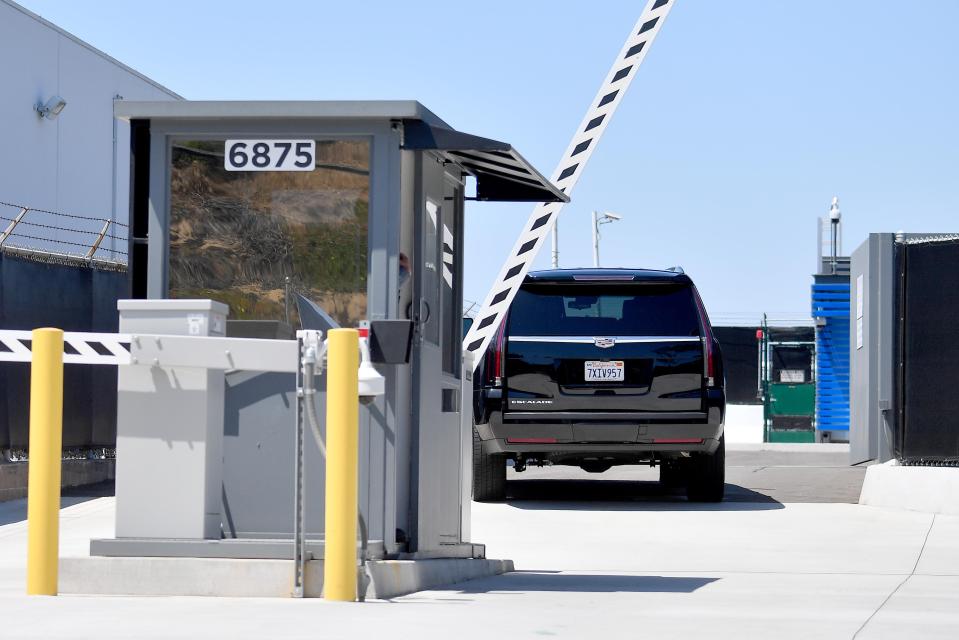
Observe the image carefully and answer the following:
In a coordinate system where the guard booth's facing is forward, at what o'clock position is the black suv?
The black suv is roughly at 10 o'clock from the guard booth.

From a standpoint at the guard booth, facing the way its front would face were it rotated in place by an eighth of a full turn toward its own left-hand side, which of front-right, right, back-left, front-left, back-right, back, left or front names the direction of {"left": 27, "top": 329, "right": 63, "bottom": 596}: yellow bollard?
back

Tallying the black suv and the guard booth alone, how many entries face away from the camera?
1

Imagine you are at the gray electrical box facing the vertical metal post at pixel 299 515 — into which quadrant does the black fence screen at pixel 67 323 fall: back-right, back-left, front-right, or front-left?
back-left

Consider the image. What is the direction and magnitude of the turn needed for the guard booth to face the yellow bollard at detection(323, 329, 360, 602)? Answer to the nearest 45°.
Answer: approximately 90° to its right

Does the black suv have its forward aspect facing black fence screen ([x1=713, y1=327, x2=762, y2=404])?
yes

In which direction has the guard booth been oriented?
to the viewer's right

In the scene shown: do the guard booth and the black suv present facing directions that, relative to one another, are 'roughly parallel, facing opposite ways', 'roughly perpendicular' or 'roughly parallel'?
roughly perpendicular

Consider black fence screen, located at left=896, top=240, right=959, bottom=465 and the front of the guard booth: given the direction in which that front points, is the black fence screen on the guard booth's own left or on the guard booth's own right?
on the guard booth's own left

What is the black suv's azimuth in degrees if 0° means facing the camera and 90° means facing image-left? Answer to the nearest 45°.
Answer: approximately 180°

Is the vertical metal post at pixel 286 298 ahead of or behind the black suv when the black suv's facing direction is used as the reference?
behind

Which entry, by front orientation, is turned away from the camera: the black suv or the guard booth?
the black suv
